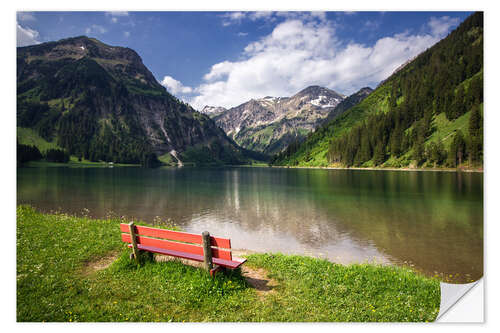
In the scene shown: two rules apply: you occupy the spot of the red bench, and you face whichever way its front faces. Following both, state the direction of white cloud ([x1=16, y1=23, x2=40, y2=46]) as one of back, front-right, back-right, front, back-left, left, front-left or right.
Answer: left

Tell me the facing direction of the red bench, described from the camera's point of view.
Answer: facing away from the viewer and to the right of the viewer

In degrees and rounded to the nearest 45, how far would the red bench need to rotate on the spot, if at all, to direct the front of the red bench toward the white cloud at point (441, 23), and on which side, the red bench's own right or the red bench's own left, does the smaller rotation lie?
approximately 45° to the red bench's own right

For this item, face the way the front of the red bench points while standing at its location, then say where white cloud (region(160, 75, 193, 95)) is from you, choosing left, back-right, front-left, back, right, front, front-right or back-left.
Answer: front-left
